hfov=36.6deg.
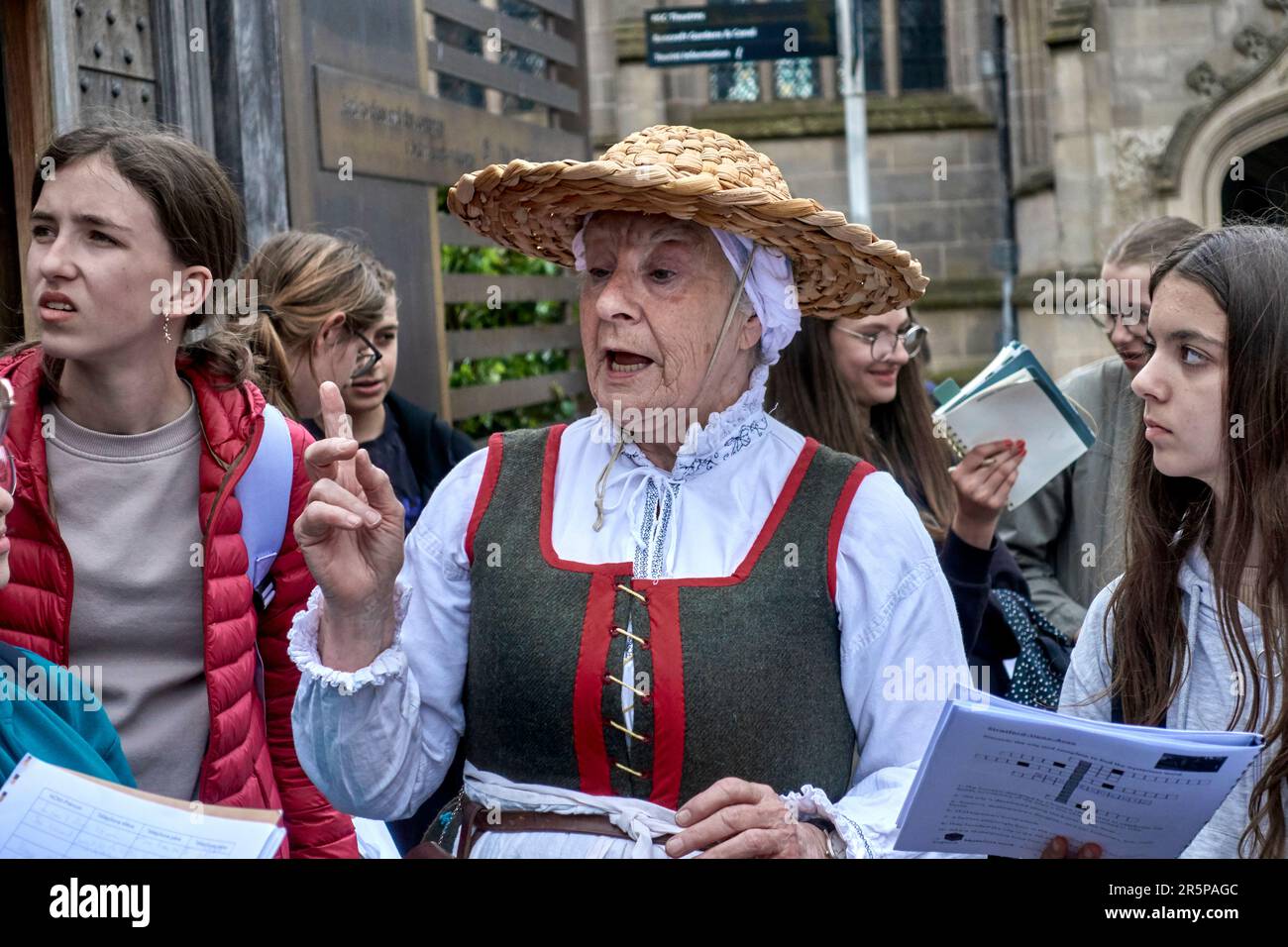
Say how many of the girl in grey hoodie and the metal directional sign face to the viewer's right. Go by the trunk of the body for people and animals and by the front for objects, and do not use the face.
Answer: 0

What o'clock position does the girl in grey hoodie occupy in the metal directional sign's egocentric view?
The girl in grey hoodie is roughly at 12 o'clock from the metal directional sign.

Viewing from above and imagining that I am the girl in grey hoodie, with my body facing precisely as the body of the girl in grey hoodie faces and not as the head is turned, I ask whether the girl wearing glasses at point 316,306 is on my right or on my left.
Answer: on my right

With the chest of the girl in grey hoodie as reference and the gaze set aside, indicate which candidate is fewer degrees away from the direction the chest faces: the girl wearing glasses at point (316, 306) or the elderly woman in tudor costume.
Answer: the elderly woman in tudor costume

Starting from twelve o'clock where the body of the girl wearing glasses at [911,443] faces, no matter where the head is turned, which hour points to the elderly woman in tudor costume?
The elderly woman in tudor costume is roughly at 2 o'clock from the girl wearing glasses.

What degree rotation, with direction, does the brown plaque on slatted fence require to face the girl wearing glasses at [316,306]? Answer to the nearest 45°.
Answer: approximately 45° to its right

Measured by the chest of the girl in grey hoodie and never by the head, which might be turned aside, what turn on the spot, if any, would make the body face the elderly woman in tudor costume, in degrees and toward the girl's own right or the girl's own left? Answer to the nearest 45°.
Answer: approximately 45° to the girl's own right

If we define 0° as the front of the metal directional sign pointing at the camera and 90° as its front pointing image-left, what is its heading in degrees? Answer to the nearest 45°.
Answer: approximately 0°

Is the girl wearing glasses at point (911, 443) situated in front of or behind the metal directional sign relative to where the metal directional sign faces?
in front
